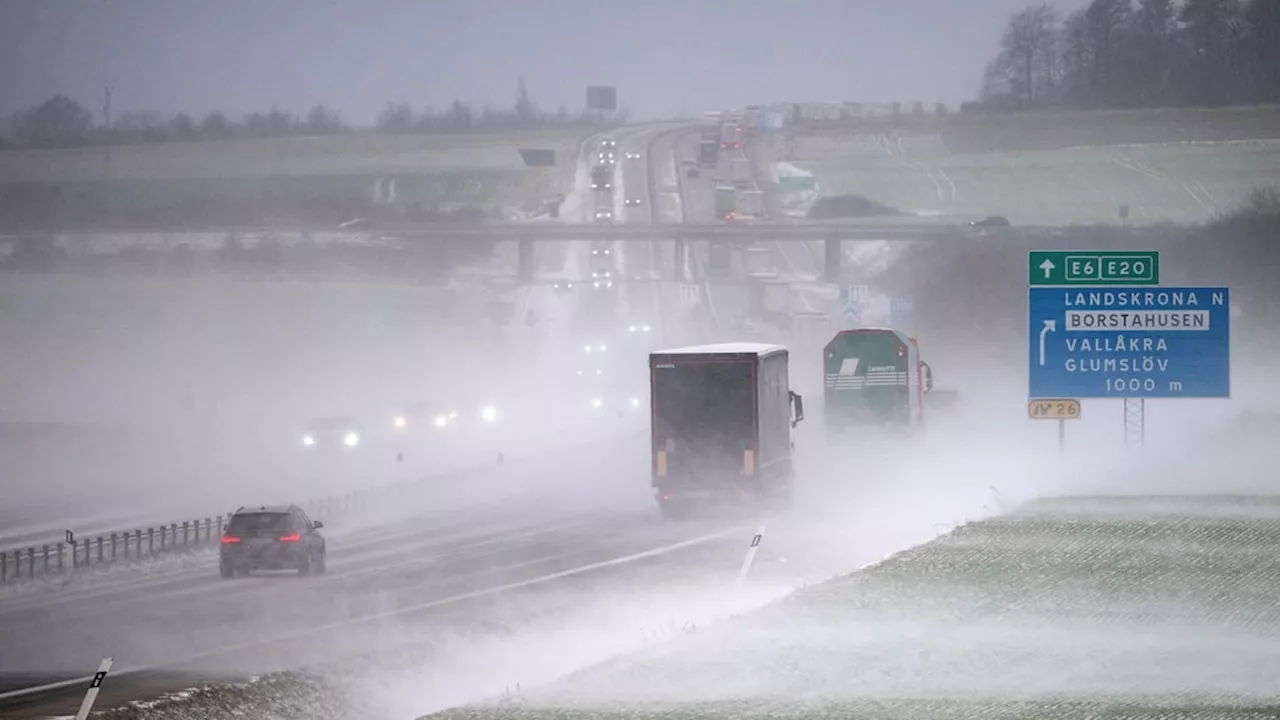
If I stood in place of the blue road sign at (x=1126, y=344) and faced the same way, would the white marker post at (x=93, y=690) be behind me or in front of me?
in front

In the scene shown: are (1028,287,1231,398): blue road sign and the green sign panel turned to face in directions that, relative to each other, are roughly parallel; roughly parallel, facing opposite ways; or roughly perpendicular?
roughly parallel

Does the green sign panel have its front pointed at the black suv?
no

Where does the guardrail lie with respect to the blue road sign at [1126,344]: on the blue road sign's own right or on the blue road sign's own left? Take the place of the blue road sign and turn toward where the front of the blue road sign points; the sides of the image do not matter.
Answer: on the blue road sign's own right

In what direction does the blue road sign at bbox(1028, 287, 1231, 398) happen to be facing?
toward the camera

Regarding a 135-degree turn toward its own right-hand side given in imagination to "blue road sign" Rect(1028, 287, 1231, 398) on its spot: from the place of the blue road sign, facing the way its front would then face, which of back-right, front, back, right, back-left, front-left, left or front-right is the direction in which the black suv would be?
left

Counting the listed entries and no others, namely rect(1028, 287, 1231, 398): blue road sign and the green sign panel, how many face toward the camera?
2

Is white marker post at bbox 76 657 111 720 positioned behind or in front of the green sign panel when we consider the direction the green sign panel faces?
in front

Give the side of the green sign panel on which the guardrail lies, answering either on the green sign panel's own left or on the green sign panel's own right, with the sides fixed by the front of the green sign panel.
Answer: on the green sign panel's own right

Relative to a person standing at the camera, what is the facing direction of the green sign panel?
facing the viewer
